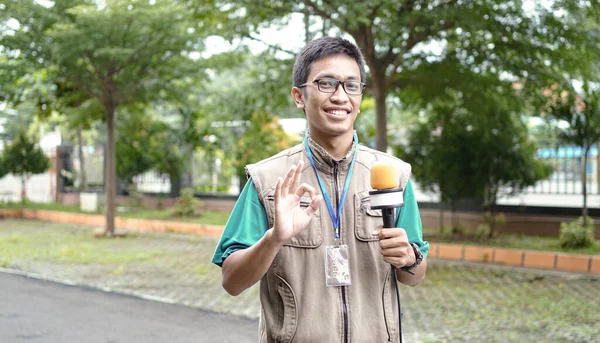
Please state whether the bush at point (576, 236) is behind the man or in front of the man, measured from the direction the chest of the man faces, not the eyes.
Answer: behind

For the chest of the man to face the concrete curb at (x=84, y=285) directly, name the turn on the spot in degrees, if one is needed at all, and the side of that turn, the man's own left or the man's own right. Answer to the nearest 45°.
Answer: approximately 135° to the man's own right

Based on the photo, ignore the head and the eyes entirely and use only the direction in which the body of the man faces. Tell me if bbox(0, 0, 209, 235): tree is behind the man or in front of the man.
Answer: behind

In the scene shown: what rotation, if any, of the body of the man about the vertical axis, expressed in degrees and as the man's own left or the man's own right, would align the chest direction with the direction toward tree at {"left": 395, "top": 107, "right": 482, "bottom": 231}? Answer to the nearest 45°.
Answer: approximately 180°

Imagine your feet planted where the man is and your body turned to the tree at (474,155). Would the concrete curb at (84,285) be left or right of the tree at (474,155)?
left

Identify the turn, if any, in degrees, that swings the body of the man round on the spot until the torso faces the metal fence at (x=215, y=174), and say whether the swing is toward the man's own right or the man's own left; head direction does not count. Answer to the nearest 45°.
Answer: approximately 180°

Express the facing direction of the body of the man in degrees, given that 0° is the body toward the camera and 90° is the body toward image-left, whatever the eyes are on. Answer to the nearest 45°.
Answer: approximately 0°

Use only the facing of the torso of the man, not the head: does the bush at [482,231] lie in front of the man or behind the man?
behind

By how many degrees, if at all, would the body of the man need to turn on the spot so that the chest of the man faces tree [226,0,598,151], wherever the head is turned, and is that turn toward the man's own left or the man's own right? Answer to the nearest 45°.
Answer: approximately 180°

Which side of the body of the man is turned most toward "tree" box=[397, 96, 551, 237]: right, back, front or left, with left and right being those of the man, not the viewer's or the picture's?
back
